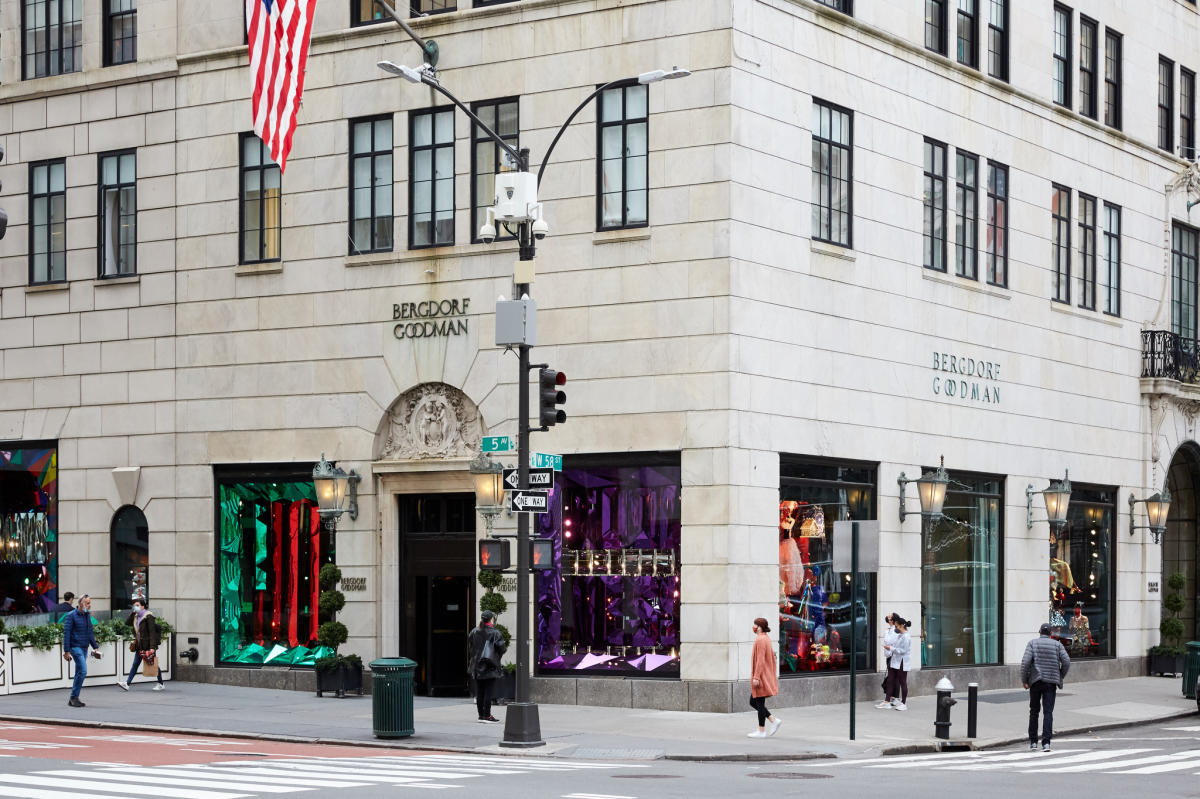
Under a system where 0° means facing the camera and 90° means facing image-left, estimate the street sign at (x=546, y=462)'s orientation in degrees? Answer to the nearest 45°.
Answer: approximately 0°

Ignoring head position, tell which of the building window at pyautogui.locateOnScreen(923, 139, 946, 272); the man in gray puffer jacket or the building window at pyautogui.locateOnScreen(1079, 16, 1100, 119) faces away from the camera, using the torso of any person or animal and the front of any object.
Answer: the man in gray puffer jacket

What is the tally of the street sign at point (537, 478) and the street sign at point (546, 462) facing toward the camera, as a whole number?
2

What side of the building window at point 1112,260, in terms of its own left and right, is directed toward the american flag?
right

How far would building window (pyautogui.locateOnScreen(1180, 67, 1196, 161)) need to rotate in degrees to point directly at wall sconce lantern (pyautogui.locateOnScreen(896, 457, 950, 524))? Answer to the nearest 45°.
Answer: approximately 45° to its right

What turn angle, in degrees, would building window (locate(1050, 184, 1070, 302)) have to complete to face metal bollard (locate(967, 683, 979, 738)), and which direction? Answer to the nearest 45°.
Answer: approximately 45° to its right

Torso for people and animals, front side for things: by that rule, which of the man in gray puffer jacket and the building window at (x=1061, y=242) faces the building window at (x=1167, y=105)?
the man in gray puffer jacket

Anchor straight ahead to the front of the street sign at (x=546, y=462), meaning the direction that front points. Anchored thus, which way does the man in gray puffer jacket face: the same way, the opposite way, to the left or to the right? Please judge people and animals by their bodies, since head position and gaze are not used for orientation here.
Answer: the opposite way
